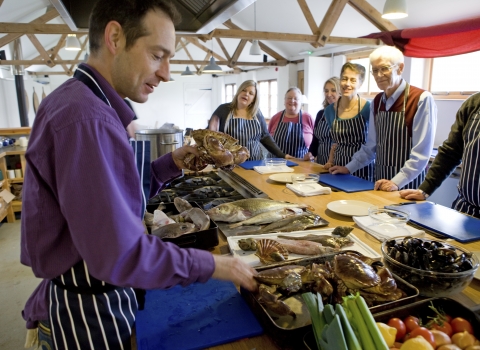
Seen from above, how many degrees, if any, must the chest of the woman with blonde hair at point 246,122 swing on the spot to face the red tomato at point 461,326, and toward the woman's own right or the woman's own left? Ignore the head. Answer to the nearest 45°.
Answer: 0° — they already face it

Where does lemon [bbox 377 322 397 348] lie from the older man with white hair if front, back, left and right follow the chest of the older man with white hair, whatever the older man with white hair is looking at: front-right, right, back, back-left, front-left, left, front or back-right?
front-left

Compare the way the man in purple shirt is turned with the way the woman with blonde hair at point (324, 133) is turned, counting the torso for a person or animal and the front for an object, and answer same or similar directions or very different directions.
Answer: very different directions

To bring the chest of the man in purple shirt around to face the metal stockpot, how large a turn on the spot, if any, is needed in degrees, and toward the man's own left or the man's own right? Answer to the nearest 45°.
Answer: approximately 90° to the man's own left

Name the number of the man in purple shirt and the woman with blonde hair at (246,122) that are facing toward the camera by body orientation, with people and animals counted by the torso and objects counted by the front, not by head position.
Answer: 1

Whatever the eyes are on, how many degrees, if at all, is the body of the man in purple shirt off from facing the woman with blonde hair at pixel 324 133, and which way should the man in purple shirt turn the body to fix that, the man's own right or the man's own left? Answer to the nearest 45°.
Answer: approximately 45° to the man's own left

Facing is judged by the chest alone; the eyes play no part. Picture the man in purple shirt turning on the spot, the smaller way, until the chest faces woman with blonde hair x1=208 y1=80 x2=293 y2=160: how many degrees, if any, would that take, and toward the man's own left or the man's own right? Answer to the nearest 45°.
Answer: approximately 45° to the man's own left

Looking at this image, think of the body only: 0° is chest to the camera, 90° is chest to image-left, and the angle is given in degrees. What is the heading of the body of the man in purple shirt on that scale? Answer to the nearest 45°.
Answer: approximately 270°

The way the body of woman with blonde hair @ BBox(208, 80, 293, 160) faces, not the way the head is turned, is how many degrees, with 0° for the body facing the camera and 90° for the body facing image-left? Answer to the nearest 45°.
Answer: approximately 0°

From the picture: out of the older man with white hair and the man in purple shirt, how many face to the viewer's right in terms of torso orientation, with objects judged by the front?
1
